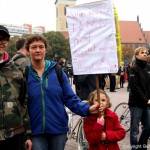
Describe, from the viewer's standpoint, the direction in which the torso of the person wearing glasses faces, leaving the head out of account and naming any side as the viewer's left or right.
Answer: facing the viewer

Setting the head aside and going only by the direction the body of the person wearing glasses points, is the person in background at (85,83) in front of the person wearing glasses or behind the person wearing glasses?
behind

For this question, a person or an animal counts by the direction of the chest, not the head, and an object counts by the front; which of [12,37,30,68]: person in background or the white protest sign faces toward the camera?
the white protest sign

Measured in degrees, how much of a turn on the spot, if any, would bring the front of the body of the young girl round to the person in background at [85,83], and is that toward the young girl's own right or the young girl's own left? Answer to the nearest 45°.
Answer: approximately 180°

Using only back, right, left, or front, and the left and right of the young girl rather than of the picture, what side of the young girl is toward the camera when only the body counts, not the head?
front

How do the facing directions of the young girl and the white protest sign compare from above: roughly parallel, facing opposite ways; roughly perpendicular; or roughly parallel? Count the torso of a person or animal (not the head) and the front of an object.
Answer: roughly parallel

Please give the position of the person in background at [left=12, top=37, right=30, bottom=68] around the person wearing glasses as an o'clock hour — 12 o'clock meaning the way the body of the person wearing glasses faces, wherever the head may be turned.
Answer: The person in background is roughly at 6 o'clock from the person wearing glasses.

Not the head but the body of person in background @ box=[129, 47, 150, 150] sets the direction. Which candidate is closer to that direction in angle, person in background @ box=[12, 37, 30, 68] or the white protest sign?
the white protest sign

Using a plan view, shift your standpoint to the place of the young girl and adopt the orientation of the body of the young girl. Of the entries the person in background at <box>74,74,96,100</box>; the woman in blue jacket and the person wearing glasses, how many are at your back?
1

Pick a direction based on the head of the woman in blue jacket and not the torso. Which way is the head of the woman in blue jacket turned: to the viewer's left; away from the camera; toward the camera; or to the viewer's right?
toward the camera
